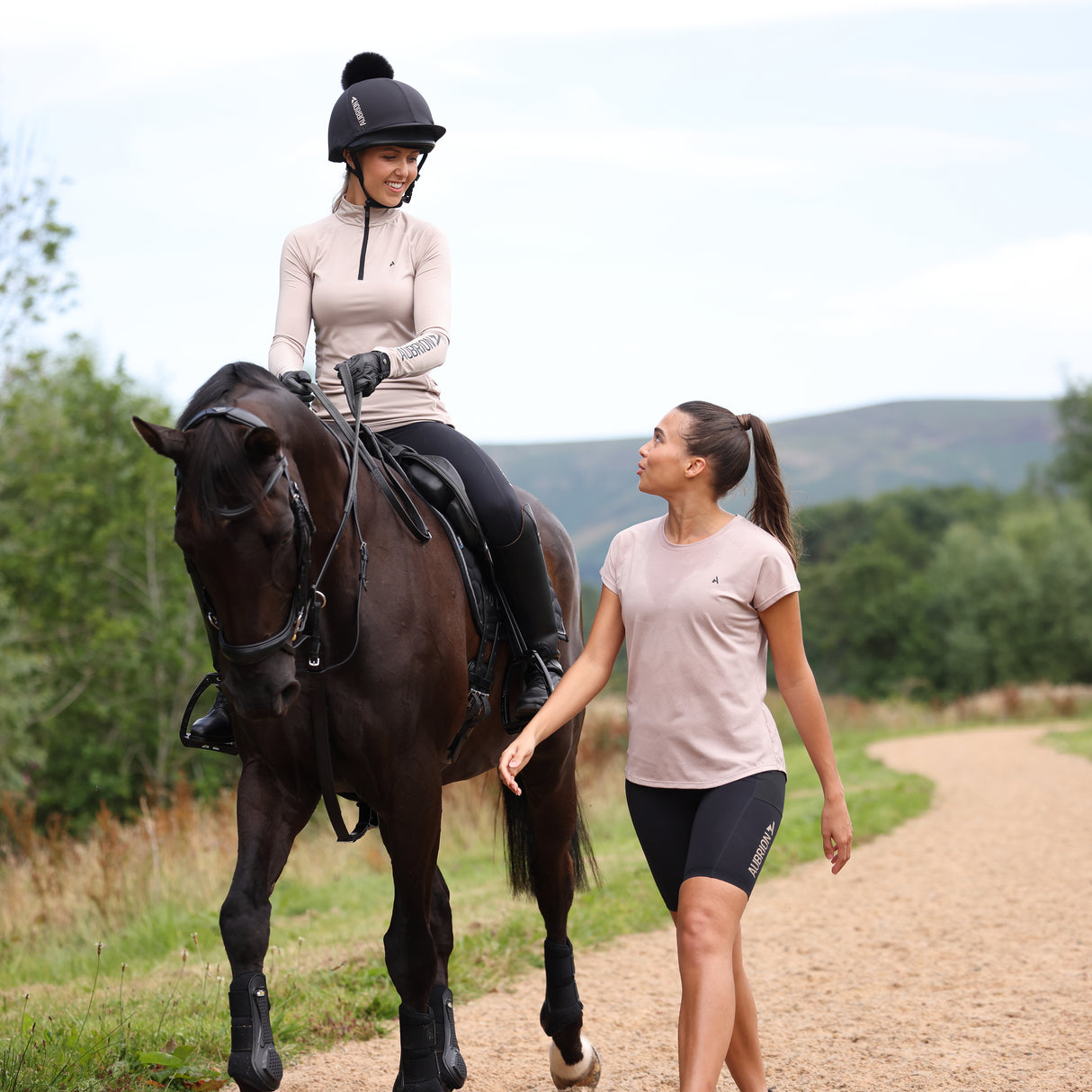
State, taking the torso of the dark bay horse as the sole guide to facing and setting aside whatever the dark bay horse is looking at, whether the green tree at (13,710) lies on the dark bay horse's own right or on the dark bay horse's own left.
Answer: on the dark bay horse's own right

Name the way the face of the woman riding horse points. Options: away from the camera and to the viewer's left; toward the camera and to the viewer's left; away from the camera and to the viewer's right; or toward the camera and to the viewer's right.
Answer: toward the camera and to the viewer's right

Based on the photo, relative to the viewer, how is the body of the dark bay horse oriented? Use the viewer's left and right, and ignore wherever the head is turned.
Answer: facing the viewer and to the left of the viewer

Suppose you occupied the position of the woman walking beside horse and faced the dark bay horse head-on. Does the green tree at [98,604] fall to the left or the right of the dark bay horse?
right

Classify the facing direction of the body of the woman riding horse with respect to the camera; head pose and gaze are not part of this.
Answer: toward the camera
